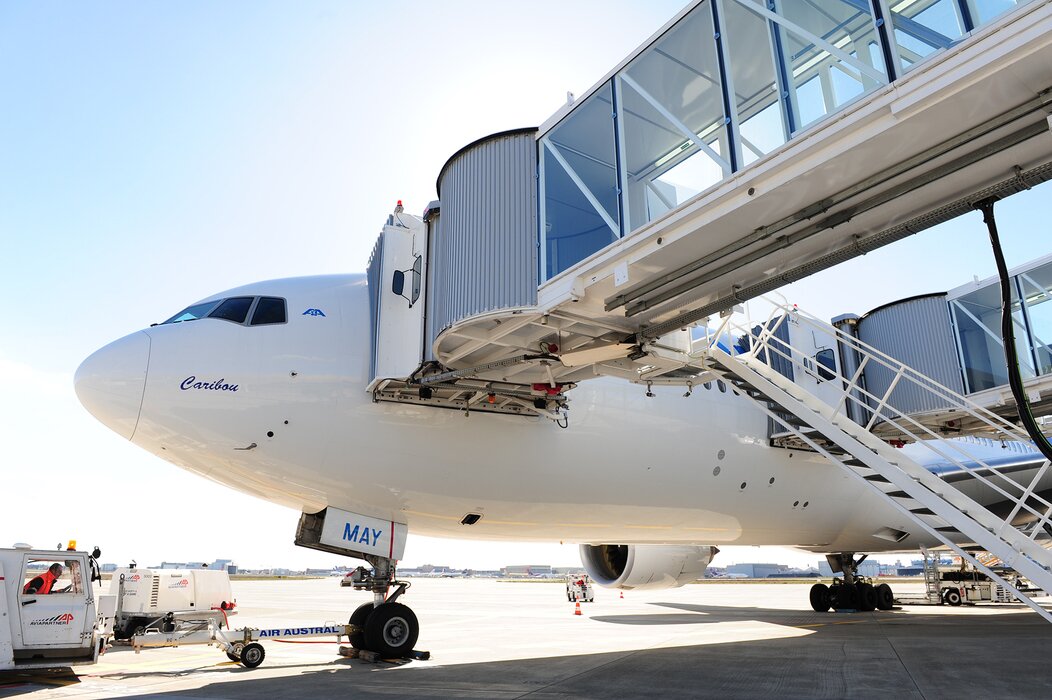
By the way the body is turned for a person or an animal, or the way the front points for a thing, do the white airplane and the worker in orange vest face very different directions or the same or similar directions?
very different directions

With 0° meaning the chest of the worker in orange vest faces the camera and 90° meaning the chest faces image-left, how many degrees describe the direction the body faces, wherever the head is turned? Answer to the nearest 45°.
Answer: approximately 270°

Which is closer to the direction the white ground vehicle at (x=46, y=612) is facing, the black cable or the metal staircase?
the metal staircase

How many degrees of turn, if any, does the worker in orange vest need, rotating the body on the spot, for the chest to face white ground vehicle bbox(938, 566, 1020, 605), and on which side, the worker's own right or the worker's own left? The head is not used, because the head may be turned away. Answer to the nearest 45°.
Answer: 0° — they already face it

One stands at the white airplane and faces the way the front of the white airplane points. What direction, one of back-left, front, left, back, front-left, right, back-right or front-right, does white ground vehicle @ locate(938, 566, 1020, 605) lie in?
back

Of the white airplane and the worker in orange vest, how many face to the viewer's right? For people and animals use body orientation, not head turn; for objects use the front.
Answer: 1

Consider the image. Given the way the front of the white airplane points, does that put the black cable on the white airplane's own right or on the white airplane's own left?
on the white airplane's own left

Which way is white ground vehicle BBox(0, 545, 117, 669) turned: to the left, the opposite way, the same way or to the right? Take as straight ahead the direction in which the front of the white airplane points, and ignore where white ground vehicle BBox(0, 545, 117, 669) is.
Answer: the opposite way

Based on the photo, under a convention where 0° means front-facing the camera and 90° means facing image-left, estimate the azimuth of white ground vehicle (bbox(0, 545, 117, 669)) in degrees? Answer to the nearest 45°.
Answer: approximately 270°

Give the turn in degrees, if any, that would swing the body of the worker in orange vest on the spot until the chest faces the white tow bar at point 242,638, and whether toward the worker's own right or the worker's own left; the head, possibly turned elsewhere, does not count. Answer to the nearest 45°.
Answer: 0° — they already face it
